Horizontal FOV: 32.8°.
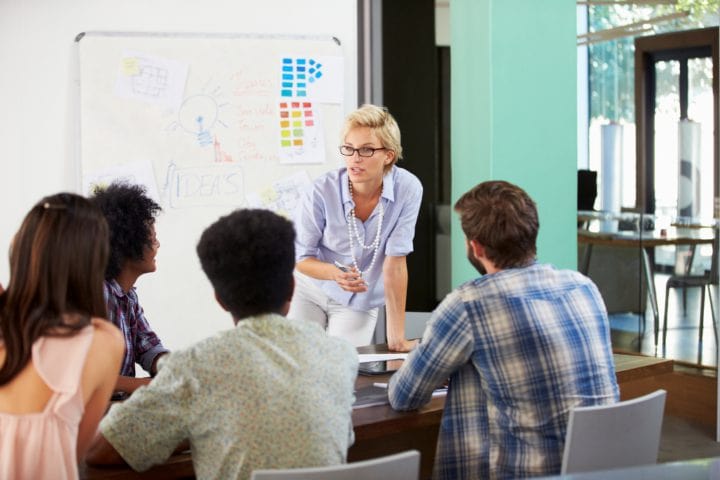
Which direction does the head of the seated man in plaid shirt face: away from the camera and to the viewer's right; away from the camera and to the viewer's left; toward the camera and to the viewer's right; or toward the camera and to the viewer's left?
away from the camera and to the viewer's left

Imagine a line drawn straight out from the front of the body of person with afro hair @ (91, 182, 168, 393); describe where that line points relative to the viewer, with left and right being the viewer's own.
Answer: facing to the right of the viewer

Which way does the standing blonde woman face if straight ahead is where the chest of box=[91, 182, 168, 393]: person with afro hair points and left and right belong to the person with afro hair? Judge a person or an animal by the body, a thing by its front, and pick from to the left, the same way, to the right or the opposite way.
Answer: to the right

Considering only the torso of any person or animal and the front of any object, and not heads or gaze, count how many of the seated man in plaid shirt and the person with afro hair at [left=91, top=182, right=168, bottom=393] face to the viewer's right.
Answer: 1

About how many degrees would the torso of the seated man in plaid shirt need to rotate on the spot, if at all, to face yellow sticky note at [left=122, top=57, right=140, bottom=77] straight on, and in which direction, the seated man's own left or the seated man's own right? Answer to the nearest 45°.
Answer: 0° — they already face it

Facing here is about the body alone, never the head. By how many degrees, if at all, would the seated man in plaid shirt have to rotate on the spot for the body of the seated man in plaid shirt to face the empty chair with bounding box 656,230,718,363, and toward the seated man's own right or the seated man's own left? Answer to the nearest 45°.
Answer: approximately 45° to the seated man's own right

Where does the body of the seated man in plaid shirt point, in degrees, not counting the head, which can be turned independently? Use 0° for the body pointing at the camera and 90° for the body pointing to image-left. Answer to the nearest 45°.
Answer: approximately 135°

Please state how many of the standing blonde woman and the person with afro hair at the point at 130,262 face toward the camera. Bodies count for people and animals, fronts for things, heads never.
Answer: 1

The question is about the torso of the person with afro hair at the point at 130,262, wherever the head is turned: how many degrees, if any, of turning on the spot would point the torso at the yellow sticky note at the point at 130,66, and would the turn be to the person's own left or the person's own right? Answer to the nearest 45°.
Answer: approximately 90° to the person's own left

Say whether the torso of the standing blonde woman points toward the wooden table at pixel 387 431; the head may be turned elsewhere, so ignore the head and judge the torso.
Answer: yes
